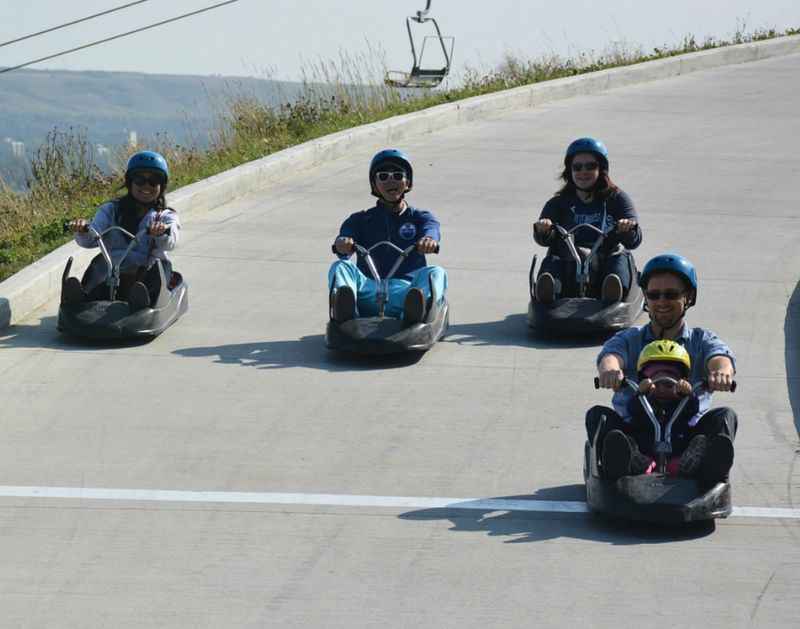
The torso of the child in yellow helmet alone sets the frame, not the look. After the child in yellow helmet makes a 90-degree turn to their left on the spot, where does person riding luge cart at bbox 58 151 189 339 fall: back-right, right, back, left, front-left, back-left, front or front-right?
back-left

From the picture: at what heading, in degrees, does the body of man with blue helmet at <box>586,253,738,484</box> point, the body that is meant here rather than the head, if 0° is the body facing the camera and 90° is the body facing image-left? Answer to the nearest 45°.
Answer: approximately 0°

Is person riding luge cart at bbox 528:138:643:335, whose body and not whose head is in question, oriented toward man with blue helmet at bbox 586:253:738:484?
yes

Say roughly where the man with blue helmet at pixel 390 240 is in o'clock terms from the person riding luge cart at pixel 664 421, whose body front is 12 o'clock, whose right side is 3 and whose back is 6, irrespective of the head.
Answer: The man with blue helmet is roughly at 5 o'clock from the person riding luge cart.

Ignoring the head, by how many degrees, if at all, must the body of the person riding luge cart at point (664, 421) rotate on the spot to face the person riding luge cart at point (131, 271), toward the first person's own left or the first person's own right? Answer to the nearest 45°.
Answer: approximately 135° to the first person's own right
